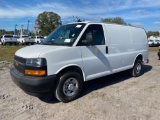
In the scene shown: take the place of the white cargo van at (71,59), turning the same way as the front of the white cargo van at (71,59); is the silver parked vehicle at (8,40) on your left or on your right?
on your right

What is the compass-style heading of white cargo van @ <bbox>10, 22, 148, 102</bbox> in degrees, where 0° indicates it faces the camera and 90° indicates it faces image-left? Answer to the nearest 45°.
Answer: approximately 45°
